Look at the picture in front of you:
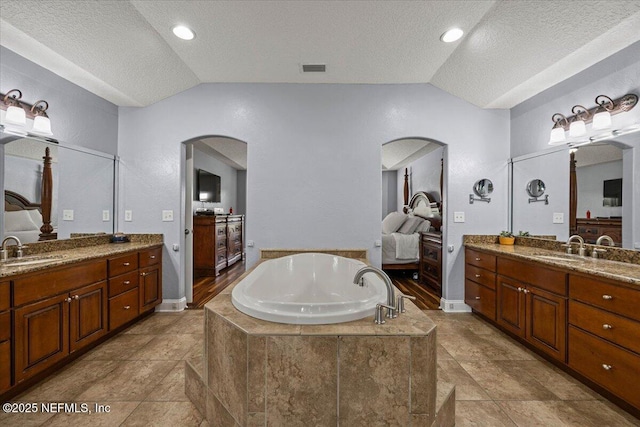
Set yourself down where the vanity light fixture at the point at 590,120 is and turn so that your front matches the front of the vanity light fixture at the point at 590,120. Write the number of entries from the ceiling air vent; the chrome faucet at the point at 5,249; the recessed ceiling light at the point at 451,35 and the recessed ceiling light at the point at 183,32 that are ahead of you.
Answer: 4

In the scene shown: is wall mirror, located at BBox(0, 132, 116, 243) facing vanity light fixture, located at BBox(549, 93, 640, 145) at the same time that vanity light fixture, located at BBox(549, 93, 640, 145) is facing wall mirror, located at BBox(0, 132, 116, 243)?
yes

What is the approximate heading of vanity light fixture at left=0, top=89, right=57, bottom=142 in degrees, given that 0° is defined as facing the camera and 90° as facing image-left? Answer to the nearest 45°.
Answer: approximately 315°

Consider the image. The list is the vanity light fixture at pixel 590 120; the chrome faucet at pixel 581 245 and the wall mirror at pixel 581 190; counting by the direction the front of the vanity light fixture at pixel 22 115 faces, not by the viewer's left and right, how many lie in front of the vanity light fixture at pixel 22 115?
3

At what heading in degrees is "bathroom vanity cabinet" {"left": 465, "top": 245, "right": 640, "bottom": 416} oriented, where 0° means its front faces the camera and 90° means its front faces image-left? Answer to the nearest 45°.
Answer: approximately 45°

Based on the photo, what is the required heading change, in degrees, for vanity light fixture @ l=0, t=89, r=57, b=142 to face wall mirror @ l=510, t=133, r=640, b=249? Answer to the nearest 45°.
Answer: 0° — it already faces it

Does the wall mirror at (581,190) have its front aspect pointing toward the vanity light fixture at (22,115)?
yes

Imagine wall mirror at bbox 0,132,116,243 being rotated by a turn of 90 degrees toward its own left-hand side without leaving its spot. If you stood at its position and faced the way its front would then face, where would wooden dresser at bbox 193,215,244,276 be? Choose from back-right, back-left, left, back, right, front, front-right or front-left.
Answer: front

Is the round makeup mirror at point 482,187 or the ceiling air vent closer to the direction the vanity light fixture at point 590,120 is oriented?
the ceiling air vent
